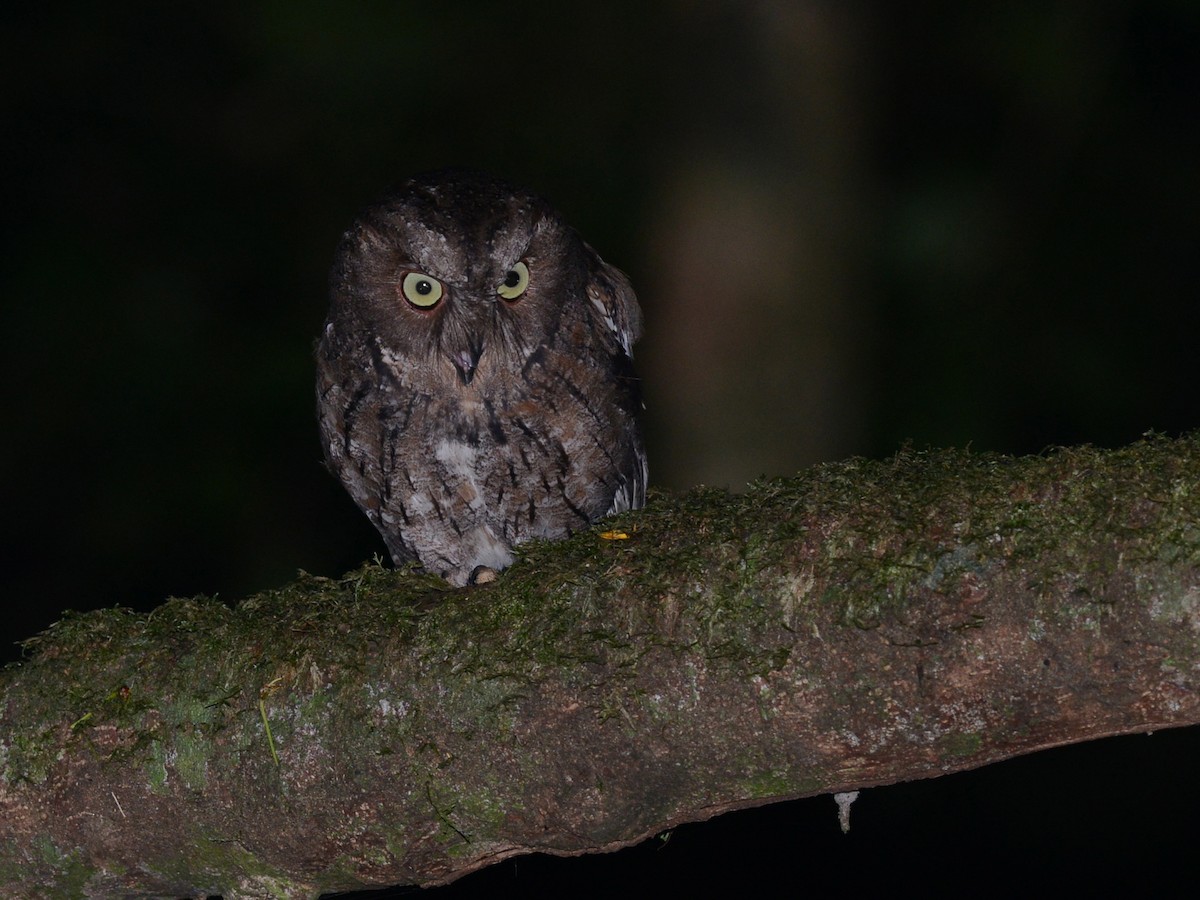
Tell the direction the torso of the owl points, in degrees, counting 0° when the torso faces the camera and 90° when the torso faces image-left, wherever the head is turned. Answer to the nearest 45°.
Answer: approximately 0°
